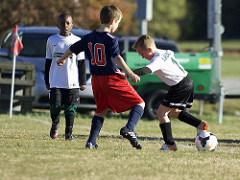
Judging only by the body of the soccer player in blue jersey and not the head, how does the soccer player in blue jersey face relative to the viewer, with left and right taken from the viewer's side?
facing away from the viewer and to the right of the viewer

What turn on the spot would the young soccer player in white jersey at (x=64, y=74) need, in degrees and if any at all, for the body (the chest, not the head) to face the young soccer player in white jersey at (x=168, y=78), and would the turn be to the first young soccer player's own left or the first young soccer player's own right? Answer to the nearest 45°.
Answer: approximately 45° to the first young soccer player's own left

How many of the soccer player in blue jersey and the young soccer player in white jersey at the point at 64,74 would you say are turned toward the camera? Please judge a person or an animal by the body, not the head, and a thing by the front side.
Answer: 1

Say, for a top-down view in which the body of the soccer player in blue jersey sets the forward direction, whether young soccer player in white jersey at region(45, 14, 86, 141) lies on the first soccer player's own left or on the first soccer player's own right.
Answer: on the first soccer player's own left

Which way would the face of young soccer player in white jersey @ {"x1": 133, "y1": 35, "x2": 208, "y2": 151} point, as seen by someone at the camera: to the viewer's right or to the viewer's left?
to the viewer's left

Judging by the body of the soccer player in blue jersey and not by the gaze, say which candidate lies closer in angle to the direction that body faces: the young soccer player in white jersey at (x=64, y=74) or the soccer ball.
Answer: the soccer ball

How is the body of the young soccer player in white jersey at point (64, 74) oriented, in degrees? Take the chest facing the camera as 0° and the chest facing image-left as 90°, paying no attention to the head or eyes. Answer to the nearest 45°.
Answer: approximately 0°

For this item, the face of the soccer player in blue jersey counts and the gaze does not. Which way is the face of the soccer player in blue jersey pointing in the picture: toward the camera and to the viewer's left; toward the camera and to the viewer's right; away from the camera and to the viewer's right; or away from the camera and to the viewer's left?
away from the camera and to the viewer's right

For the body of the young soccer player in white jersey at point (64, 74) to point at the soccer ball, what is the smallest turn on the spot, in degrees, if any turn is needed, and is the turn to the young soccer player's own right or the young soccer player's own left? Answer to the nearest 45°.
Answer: approximately 45° to the young soccer player's own left
